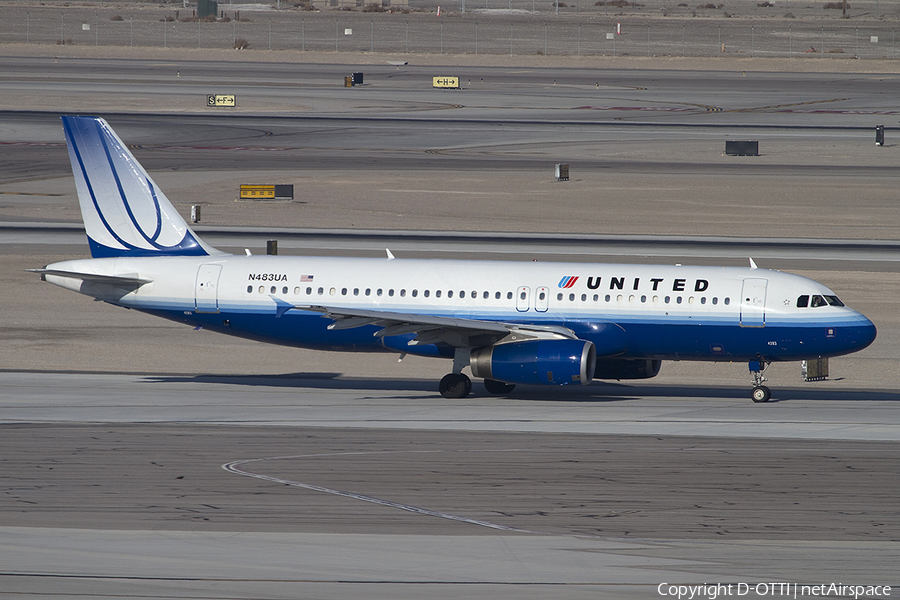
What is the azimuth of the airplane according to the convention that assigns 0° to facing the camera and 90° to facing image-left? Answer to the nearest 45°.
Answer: approximately 270°
